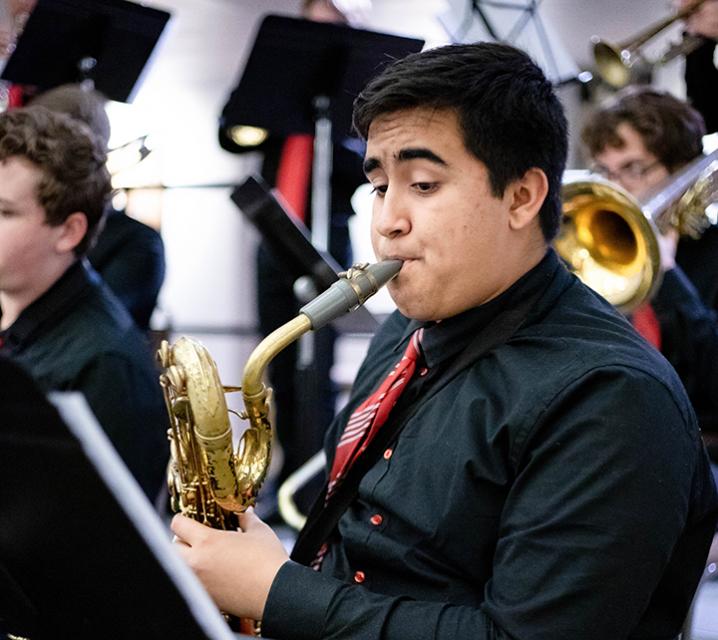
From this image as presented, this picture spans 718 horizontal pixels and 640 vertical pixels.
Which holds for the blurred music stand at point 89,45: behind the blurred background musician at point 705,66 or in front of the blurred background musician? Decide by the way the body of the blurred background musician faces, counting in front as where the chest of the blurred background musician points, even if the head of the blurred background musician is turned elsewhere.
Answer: in front

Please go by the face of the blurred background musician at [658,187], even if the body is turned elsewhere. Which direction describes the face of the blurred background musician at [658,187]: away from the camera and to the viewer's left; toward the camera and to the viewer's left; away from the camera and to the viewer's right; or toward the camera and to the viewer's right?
toward the camera and to the viewer's left

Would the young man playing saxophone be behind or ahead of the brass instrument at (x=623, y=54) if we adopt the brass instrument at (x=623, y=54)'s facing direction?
ahead

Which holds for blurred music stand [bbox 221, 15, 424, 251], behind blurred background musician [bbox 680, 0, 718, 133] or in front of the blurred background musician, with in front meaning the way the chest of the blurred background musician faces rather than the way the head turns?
in front

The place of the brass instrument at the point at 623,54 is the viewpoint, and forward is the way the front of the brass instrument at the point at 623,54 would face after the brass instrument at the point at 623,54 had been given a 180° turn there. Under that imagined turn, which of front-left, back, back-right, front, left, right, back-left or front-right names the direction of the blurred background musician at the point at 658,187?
back-right

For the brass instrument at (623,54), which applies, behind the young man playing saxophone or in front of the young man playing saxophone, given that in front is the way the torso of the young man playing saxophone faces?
behind

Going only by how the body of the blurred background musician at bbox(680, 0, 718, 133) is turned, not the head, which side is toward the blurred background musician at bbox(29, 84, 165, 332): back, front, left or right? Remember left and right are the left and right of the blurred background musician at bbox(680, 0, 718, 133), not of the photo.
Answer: front
